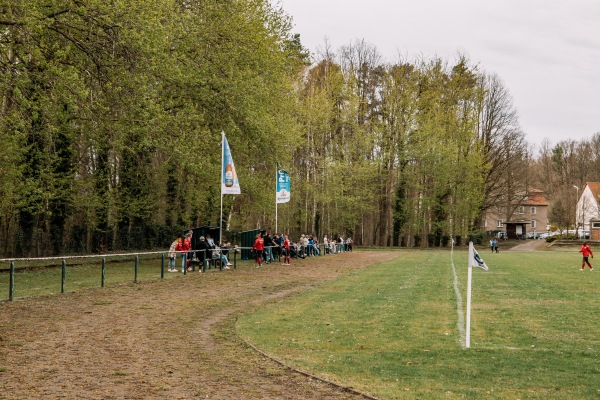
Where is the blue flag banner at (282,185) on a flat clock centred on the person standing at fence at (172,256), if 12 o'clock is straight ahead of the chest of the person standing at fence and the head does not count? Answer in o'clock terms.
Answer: The blue flag banner is roughly at 10 o'clock from the person standing at fence.

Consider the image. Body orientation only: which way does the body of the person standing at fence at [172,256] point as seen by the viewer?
to the viewer's right

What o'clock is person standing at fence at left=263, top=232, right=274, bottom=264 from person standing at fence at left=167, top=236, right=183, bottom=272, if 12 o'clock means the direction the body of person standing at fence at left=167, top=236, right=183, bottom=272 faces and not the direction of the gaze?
person standing at fence at left=263, top=232, right=274, bottom=264 is roughly at 10 o'clock from person standing at fence at left=167, top=236, right=183, bottom=272.
